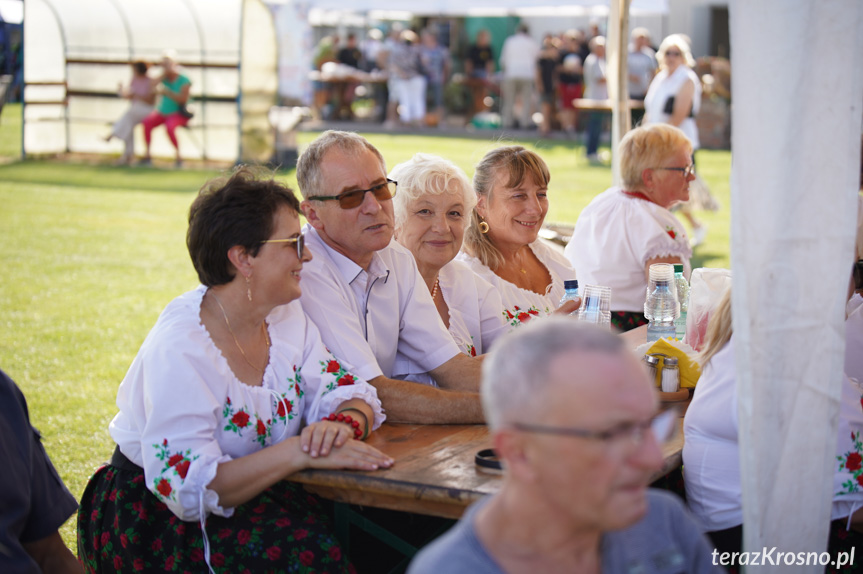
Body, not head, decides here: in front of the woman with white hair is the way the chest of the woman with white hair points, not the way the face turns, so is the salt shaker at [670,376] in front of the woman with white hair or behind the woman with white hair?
in front

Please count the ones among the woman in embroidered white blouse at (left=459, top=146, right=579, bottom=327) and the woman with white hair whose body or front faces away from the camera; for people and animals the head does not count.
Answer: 0

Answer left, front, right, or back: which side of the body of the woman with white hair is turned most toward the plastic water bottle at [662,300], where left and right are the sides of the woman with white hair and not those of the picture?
left

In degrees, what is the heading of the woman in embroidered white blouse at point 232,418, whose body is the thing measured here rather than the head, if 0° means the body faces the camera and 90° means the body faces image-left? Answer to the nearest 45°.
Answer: approximately 315°
